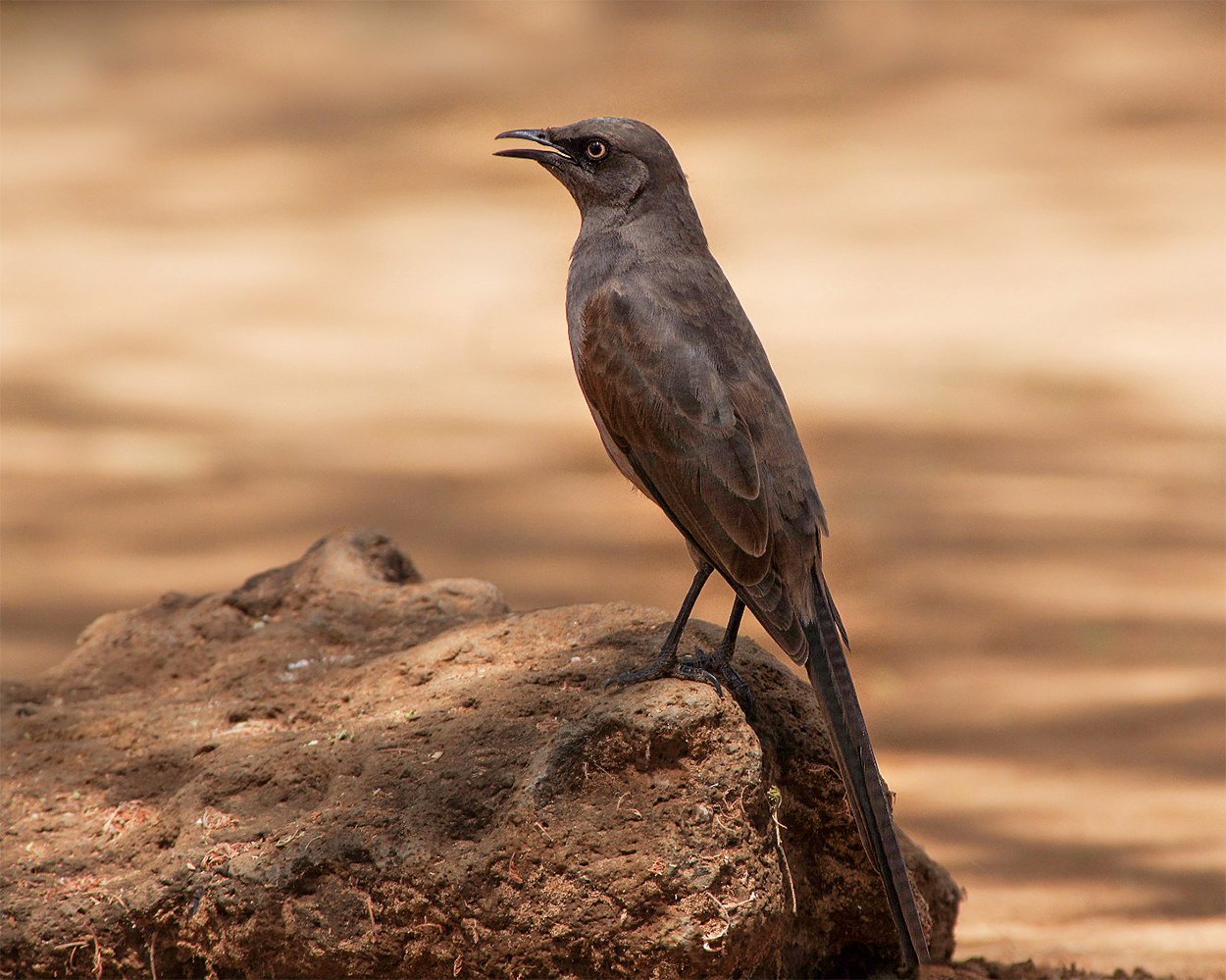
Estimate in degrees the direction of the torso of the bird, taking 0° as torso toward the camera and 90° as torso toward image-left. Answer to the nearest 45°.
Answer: approximately 90°
